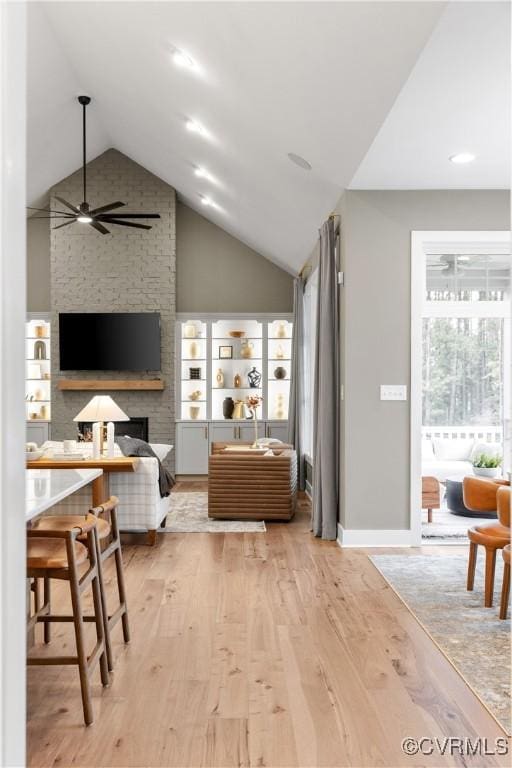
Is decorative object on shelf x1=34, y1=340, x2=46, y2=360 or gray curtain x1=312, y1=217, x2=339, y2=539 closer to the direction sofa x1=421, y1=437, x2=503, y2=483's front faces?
the gray curtain

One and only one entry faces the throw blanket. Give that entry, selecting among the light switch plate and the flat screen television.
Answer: the flat screen television

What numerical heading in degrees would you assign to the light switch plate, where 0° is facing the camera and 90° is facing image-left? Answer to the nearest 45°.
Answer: approximately 0°

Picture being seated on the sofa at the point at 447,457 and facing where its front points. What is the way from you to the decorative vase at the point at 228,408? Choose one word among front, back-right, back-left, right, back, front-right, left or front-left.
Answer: back-right

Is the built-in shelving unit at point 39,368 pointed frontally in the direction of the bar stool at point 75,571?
yes

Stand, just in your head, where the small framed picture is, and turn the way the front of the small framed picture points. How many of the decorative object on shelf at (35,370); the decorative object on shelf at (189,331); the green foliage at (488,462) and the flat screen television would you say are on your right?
3

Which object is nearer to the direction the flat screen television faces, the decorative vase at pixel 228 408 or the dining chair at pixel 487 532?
the dining chair

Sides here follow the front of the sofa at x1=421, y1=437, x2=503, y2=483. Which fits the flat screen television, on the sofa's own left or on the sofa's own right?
on the sofa's own right

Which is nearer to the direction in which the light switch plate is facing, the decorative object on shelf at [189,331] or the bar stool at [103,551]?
the bar stool
